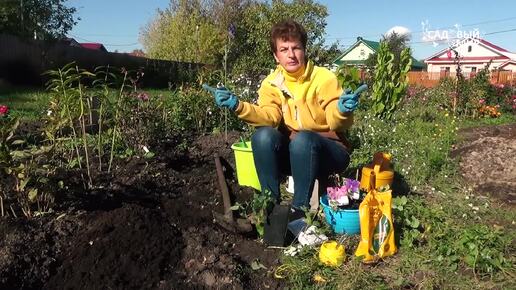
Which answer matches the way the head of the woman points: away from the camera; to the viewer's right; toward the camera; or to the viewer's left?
toward the camera

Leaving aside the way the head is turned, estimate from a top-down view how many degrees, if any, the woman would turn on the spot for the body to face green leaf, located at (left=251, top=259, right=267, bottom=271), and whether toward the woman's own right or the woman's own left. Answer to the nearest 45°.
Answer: approximately 45° to the woman's own left

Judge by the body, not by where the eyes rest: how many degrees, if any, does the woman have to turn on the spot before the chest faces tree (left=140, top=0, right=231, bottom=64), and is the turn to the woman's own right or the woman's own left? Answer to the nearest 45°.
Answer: approximately 135° to the woman's own right

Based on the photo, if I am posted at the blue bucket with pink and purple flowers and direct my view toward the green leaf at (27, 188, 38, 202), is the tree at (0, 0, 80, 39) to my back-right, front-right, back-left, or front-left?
front-right

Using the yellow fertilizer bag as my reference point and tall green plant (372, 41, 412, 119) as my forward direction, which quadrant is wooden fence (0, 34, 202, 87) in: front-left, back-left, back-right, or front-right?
front-left

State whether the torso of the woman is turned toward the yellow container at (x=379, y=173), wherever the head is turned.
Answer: no

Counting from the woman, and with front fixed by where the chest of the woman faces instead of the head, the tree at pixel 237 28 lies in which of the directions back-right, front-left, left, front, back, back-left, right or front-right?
back-right

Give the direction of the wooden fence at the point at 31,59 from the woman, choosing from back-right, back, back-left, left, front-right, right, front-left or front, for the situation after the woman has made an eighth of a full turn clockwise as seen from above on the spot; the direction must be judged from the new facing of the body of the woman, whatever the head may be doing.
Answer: front-right

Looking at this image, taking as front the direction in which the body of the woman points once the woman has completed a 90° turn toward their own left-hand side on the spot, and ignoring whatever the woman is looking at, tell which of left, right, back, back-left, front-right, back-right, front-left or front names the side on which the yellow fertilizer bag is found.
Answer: front

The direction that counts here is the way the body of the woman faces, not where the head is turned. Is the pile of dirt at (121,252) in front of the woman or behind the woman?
in front

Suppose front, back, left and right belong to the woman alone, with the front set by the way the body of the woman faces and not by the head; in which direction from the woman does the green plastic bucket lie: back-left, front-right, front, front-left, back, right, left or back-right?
right

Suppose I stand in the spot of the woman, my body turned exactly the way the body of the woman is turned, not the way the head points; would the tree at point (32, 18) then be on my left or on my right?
on my right

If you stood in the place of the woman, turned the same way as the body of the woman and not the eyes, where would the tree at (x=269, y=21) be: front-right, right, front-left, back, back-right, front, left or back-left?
back-right

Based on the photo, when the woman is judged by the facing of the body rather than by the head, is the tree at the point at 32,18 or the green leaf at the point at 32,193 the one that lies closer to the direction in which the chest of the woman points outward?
the green leaf

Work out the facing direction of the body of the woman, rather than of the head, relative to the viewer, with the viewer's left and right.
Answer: facing the viewer and to the left of the viewer
